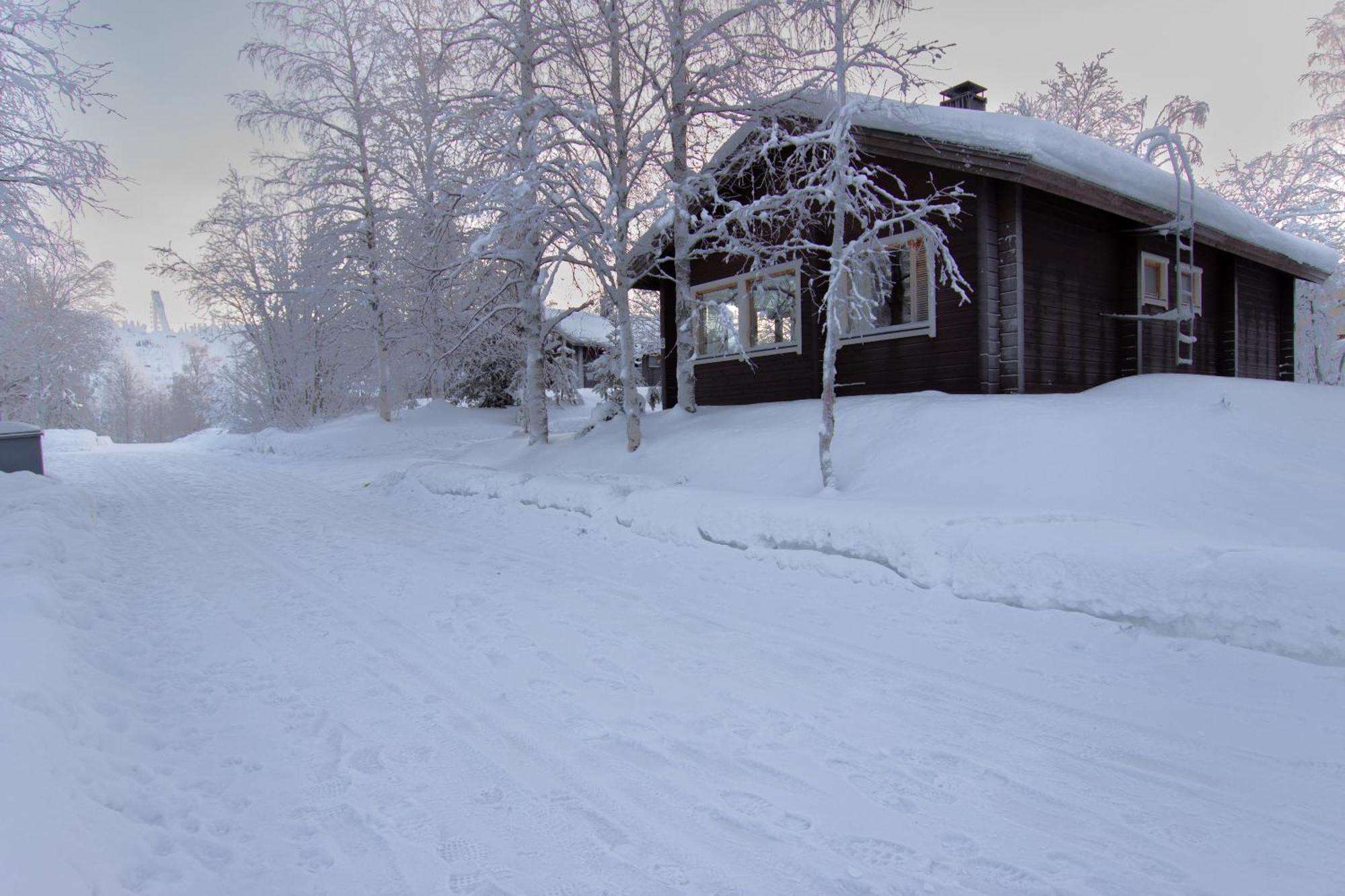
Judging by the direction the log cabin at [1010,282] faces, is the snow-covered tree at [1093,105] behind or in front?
behind

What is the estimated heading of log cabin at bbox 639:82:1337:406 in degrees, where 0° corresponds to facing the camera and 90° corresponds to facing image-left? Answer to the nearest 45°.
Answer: approximately 45°

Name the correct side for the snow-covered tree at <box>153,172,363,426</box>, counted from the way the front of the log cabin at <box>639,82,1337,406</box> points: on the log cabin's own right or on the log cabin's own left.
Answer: on the log cabin's own right

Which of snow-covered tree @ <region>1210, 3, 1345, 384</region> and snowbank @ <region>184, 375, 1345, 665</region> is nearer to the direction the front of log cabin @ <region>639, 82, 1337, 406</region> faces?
the snowbank
